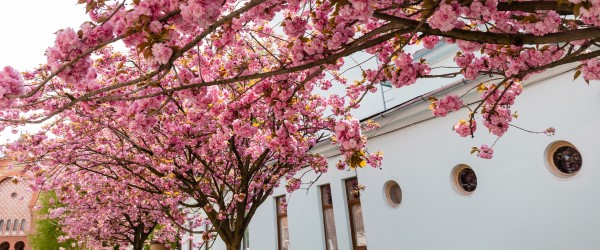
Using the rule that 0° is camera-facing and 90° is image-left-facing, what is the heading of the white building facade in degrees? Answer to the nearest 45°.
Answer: approximately 45°

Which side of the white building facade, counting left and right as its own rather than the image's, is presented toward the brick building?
right

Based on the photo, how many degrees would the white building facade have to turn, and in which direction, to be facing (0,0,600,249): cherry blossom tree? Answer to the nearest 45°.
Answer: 0° — it already faces it

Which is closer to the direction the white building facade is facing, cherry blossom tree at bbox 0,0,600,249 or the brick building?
the cherry blossom tree
